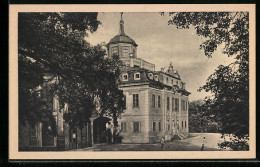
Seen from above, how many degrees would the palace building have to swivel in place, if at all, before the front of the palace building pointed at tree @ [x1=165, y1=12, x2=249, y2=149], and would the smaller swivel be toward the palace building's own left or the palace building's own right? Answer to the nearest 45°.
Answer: approximately 45° to the palace building's own left

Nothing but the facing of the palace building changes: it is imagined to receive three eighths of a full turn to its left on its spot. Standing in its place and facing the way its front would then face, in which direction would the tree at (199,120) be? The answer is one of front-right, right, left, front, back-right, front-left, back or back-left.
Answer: right
